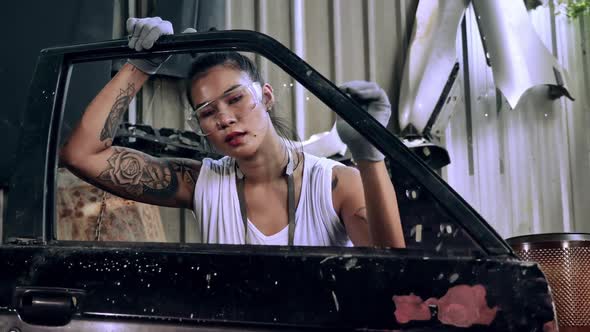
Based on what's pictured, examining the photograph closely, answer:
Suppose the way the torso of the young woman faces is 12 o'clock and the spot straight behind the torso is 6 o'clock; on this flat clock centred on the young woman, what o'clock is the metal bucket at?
The metal bucket is roughly at 8 o'clock from the young woman.

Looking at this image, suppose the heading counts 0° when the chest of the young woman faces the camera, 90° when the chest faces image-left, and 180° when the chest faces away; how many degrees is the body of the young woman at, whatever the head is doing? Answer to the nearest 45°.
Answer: approximately 0°
